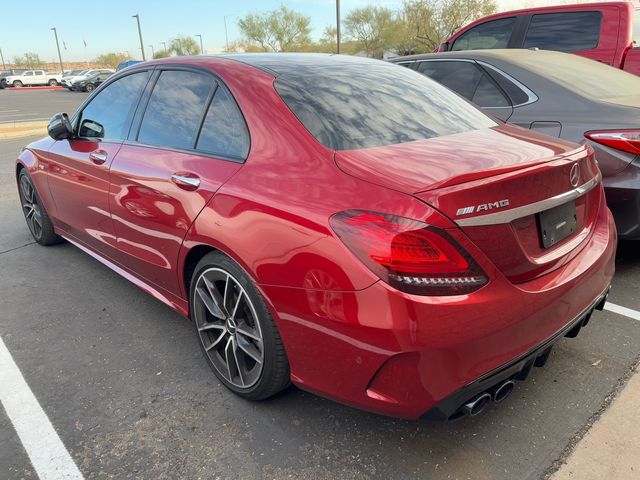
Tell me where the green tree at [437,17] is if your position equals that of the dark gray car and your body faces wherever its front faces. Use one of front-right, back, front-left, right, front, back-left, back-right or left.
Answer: front-right

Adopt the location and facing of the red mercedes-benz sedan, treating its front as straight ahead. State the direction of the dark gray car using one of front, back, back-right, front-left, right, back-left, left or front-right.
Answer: right

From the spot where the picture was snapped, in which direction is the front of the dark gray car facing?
facing away from the viewer and to the left of the viewer

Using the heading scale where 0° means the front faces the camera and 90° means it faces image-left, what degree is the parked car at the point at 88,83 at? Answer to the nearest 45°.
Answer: approximately 45°

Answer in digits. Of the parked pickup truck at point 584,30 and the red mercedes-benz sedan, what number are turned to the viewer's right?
0

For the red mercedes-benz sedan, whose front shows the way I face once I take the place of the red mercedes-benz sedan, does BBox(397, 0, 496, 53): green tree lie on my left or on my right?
on my right

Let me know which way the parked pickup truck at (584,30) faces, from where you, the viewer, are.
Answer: facing away from the viewer and to the left of the viewer

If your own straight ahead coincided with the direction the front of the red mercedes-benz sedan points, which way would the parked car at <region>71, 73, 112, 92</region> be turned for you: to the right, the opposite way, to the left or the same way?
to the left

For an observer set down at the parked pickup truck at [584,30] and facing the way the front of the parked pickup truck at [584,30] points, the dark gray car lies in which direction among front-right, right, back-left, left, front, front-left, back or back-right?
back-left

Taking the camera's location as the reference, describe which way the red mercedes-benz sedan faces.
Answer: facing away from the viewer and to the left of the viewer

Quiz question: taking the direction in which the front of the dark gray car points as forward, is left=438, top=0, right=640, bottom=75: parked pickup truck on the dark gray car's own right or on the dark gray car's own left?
on the dark gray car's own right

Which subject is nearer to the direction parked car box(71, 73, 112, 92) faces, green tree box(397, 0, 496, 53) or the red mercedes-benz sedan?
the red mercedes-benz sedan

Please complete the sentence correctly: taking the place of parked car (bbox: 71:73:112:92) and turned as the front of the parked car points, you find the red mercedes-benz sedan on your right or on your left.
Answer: on your left
